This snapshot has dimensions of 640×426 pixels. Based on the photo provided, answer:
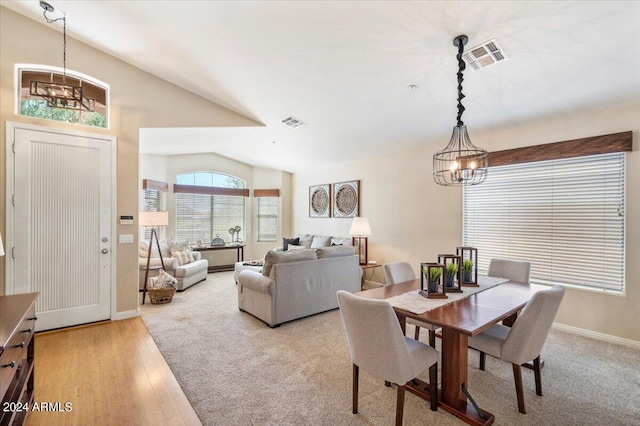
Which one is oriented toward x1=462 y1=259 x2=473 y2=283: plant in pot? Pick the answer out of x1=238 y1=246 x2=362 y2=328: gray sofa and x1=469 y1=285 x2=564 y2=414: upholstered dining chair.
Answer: the upholstered dining chair

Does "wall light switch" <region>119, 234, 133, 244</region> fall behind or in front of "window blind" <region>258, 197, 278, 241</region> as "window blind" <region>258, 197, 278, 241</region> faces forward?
in front

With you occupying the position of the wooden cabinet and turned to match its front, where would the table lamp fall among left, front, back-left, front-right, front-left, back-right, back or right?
front

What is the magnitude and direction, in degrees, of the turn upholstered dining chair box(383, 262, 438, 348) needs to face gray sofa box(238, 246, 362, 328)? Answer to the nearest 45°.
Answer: approximately 135° to its right

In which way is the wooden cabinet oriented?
to the viewer's right

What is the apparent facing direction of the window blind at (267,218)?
toward the camera

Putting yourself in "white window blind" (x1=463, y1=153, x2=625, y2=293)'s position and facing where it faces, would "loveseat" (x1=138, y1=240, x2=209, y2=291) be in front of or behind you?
in front

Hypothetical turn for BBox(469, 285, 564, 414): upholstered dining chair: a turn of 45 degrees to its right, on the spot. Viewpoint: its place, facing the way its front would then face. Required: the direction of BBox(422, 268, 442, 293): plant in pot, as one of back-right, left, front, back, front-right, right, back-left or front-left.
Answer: left

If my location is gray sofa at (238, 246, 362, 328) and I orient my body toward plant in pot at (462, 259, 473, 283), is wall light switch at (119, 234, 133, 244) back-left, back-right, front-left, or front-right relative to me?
back-right

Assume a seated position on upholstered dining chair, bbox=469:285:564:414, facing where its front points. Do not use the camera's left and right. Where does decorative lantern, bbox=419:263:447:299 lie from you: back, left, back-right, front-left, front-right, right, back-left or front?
front-left

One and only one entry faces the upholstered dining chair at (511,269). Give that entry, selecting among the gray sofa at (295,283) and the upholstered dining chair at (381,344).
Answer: the upholstered dining chair at (381,344)

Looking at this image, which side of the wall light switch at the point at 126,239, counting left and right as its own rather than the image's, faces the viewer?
front

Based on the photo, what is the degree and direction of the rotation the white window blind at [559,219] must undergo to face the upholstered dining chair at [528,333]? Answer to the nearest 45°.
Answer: approximately 45° to its left

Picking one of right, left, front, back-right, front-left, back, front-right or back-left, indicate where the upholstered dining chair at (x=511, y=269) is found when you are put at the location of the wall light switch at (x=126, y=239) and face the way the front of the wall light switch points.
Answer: front-left

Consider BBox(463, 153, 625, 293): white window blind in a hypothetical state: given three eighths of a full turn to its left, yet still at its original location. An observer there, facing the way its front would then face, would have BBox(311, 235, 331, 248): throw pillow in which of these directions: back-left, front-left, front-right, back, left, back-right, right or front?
back

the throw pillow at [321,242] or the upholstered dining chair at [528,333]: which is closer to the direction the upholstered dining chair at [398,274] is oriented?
the upholstered dining chair

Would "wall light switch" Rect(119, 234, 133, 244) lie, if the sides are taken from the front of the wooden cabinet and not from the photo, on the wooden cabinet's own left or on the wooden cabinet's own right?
on the wooden cabinet's own left
